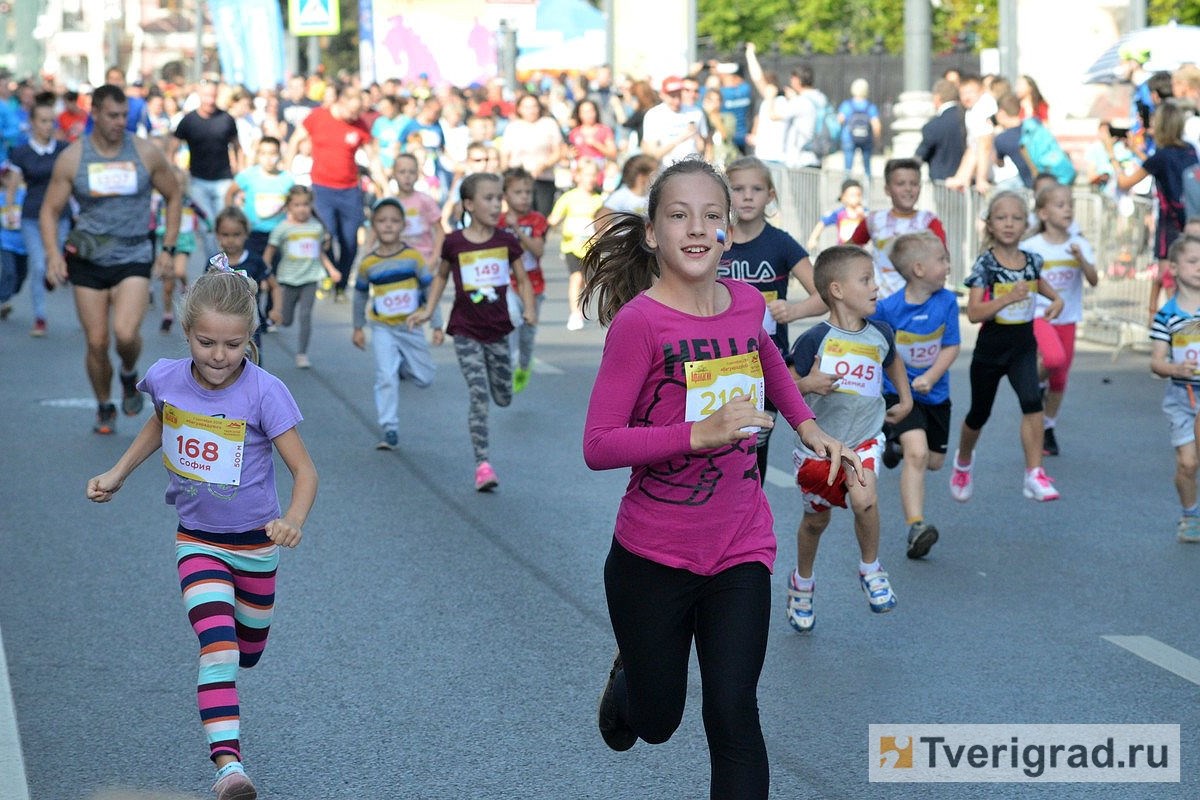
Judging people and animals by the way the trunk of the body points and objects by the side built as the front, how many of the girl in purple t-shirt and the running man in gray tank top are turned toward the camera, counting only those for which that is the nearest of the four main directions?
2

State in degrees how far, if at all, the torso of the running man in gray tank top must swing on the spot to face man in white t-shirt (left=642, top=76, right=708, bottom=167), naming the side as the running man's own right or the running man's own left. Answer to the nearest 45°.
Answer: approximately 135° to the running man's own left

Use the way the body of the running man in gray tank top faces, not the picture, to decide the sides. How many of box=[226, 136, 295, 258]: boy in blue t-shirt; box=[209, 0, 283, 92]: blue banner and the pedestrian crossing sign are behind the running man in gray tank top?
3

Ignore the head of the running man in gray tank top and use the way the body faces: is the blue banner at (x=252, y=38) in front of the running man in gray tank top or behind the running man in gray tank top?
behind

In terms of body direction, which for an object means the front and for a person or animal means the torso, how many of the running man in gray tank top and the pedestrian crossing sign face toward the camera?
2

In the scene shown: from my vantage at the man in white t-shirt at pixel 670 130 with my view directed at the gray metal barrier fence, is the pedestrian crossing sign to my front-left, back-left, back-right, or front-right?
back-left

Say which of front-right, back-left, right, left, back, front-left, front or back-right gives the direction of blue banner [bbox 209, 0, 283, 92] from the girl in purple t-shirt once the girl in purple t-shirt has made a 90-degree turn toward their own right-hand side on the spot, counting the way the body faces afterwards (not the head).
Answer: right

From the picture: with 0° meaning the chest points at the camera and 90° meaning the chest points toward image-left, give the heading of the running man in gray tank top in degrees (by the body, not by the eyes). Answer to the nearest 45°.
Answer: approximately 0°

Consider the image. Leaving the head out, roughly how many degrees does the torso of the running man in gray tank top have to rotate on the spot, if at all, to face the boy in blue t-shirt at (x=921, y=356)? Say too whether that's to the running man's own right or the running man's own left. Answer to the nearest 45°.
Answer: approximately 45° to the running man's own left

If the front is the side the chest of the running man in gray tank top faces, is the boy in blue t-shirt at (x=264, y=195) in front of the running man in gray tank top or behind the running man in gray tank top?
behind
